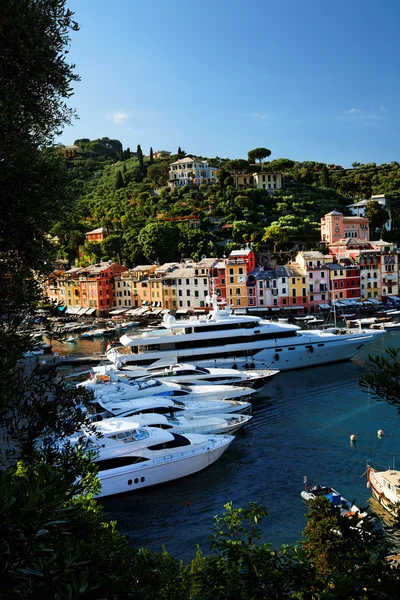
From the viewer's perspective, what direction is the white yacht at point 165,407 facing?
to the viewer's right

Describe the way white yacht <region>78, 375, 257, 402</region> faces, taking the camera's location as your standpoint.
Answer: facing to the right of the viewer

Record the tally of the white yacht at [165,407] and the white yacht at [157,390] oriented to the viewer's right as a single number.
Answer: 2

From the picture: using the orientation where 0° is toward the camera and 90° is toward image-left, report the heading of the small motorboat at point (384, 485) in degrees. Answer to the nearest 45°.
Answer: approximately 135°

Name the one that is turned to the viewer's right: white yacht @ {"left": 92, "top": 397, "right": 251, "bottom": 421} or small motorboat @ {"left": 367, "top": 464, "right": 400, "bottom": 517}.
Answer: the white yacht
